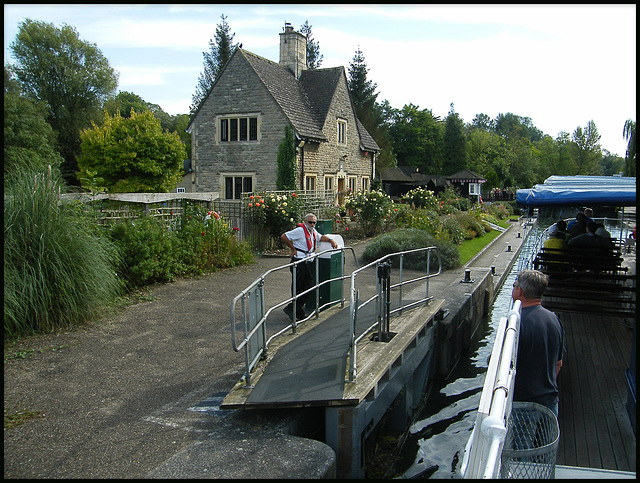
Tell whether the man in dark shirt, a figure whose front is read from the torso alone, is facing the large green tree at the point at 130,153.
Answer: yes

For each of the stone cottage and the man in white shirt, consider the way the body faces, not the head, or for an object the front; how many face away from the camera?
0

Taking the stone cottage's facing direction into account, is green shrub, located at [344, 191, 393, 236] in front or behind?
in front

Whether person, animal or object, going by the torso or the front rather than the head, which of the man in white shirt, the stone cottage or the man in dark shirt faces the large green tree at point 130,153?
the man in dark shirt

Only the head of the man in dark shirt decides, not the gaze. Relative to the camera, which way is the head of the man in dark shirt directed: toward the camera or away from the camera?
away from the camera

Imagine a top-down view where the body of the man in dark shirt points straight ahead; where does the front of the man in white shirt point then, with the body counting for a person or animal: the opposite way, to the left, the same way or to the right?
the opposite way

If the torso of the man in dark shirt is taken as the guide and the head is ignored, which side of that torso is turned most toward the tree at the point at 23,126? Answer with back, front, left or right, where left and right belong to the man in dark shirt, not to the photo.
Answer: front

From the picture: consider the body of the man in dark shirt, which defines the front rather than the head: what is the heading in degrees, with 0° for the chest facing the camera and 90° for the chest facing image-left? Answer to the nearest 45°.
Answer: approximately 135°

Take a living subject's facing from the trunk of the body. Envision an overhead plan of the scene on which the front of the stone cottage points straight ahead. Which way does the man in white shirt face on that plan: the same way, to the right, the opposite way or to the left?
the same way

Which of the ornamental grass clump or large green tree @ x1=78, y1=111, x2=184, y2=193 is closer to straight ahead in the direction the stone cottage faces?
the ornamental grass clump

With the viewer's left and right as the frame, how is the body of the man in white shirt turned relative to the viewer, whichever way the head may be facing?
facing the viewer and to the right of the viewer

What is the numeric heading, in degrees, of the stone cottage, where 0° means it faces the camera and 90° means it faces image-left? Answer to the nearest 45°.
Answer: approximately 315°

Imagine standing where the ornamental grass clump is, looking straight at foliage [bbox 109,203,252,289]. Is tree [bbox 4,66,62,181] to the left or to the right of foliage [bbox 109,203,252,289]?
left

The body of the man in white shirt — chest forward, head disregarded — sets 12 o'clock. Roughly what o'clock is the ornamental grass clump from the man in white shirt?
The ornamental grass clump is roughly at 4 o'clock from the man in white shirt.

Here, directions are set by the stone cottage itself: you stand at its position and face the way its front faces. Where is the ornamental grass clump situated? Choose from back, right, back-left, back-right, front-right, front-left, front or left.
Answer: front-right

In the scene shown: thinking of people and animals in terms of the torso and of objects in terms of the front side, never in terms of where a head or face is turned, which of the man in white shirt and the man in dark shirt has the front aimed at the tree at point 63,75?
the man in dark shirt
